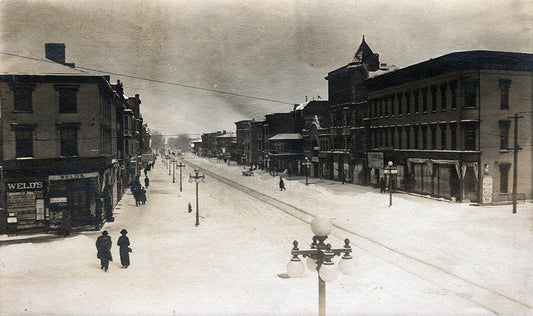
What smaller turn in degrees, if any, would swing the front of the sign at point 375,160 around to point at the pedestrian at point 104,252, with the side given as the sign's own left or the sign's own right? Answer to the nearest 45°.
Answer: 0° — it already faces them

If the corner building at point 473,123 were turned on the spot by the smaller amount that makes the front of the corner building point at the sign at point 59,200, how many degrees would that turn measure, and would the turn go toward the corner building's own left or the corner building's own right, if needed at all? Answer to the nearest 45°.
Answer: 0° — it already faces it

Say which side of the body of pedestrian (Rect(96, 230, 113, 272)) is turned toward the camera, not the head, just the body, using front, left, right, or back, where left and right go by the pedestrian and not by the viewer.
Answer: back

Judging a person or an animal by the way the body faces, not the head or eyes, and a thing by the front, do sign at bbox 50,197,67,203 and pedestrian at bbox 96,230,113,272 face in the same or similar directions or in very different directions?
very different directions

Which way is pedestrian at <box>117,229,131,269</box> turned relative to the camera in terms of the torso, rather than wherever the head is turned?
away from the camera
